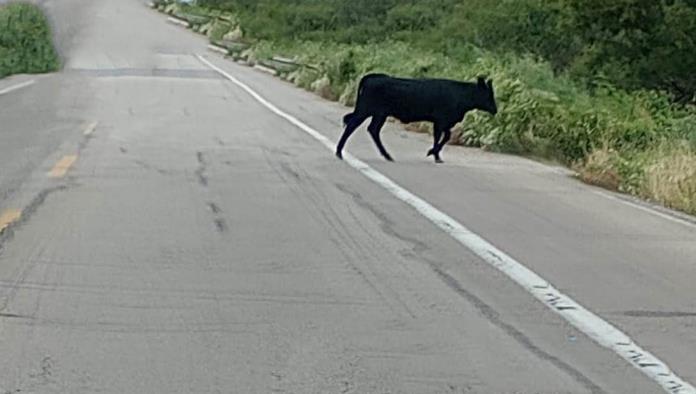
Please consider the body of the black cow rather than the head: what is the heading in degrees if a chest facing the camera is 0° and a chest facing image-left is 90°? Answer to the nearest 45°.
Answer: approximately 270°
